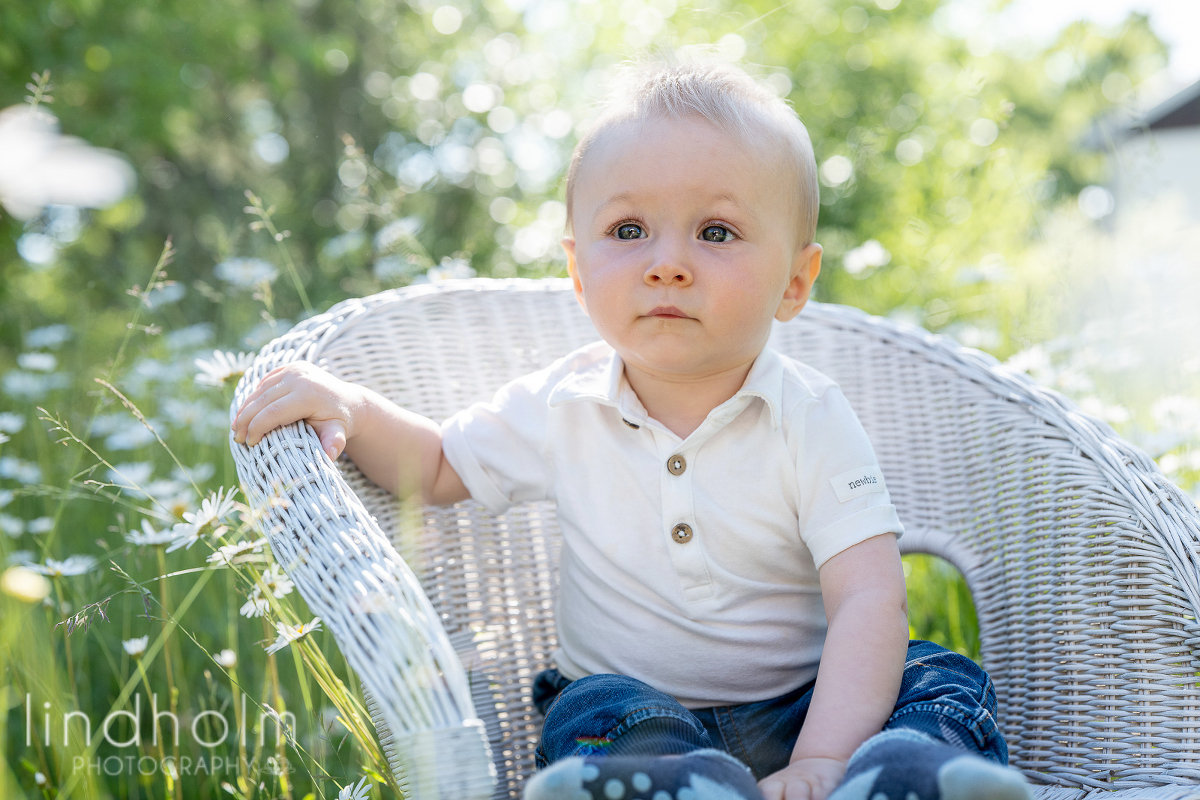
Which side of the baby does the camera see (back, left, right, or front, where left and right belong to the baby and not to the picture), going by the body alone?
front

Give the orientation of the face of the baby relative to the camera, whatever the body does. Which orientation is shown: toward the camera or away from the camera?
toward the camera
